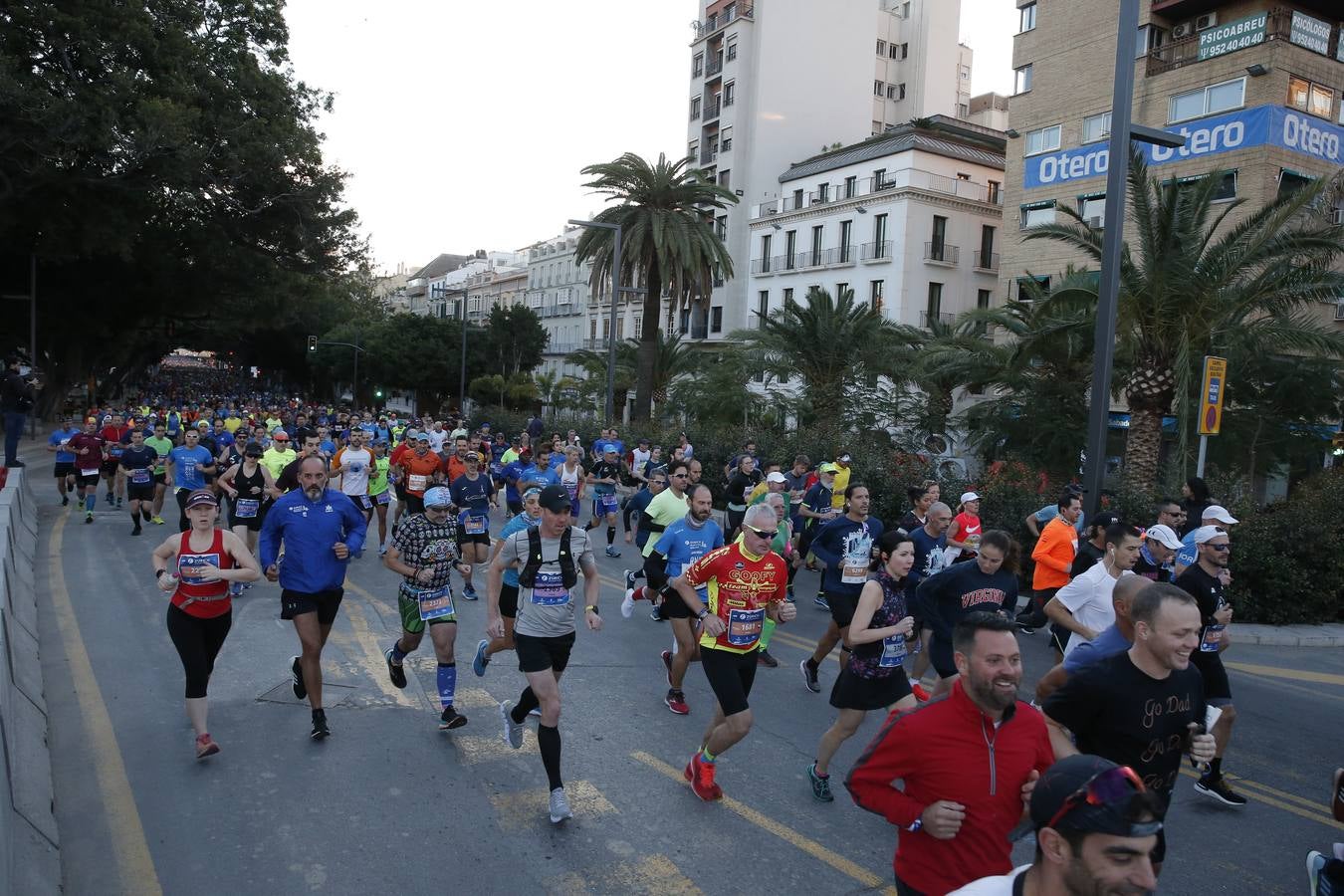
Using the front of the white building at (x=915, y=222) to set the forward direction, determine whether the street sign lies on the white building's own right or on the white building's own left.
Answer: on the white building's own left

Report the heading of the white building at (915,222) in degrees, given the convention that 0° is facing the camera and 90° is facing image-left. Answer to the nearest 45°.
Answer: approximately 45°

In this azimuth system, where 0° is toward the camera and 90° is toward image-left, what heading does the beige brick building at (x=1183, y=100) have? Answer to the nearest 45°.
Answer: approximately 45°

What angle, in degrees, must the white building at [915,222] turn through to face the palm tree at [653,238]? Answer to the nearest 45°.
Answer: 0° — it already faces it

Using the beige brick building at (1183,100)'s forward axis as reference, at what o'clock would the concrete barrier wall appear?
The concrete barrier wall is roughly at 11 o'clock from the beige brick building.

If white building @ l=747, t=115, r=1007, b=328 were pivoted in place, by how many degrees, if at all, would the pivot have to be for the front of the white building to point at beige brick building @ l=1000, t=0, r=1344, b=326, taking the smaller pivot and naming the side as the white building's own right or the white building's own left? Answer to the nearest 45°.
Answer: approximately 90° to the white building's own left

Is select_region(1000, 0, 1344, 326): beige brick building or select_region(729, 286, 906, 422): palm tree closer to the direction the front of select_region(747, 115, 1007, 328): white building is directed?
the palm tree

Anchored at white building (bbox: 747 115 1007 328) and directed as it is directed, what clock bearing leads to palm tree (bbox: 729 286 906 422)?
The palm tree is roughly at 11 o'clock from the white building.

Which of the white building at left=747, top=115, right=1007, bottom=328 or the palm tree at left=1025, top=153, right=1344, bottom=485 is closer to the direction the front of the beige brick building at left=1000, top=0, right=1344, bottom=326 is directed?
the palm tree
